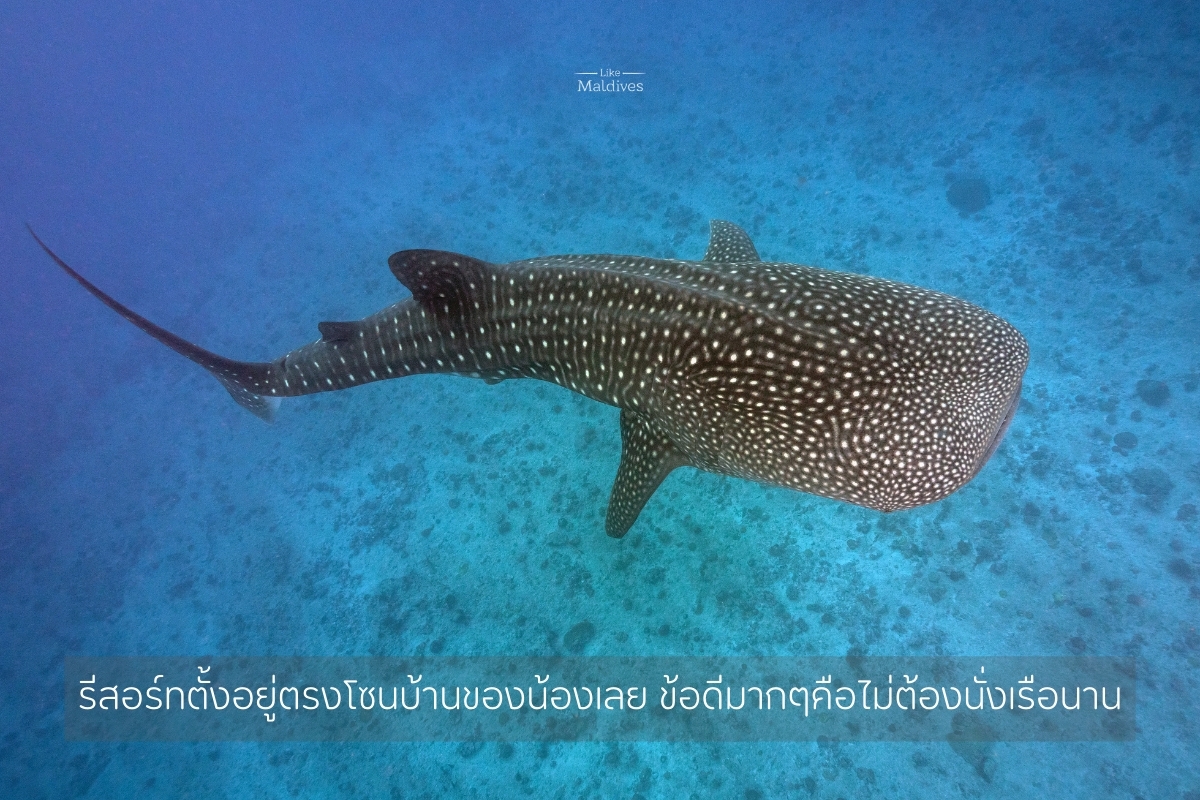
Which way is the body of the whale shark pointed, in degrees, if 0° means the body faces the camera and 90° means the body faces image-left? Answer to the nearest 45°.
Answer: approximately 315°
